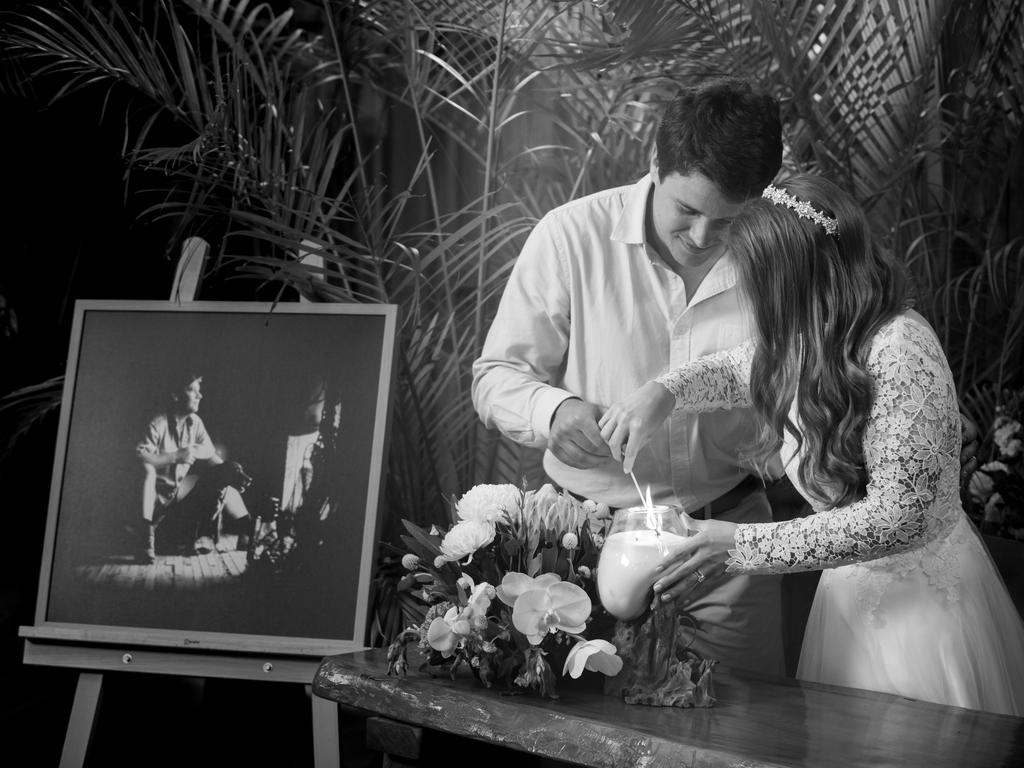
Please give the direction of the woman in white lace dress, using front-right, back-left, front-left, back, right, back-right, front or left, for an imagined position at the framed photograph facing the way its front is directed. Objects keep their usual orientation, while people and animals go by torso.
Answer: front-left

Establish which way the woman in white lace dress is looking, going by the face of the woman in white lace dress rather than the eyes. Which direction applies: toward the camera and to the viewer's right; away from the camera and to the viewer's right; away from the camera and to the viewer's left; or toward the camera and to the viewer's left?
away from the camera and to the viewer's left

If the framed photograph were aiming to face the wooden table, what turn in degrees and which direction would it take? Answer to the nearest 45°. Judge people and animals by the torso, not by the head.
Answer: approximately 45° to its left

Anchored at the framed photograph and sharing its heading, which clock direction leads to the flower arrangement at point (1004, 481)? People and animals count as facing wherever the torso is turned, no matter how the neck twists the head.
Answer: The flower arrangement is roughly at 9 o'clock from the framed photograph.

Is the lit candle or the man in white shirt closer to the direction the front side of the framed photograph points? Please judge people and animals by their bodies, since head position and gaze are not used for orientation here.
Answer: the lit candle

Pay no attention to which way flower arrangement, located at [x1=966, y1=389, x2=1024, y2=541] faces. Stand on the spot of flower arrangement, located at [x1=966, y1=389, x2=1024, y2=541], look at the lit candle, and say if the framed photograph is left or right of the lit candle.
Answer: right

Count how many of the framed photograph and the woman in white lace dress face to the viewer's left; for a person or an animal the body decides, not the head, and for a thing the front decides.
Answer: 1

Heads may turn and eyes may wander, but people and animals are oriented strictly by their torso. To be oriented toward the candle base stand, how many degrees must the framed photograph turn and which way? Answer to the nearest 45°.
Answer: approximately 45° to its left

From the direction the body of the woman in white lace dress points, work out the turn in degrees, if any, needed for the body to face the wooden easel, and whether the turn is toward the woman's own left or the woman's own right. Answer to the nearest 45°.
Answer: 0° — they already face it

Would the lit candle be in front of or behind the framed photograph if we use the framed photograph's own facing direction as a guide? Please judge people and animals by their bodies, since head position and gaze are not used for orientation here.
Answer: in front

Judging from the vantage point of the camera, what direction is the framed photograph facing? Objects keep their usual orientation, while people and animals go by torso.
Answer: facing the viewer

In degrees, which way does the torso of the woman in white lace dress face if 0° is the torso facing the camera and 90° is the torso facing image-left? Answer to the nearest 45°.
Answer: approximately 90°
